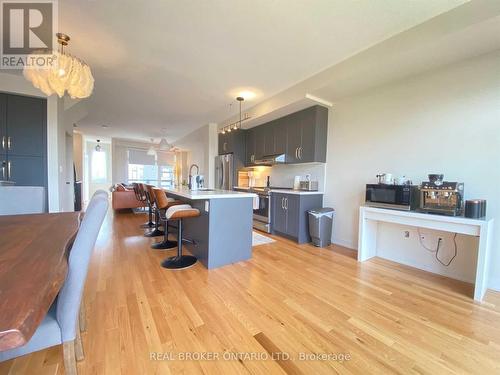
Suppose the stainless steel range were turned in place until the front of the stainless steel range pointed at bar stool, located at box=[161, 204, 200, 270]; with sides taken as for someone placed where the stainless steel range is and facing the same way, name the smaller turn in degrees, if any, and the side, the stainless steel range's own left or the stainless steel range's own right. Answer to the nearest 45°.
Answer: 0° — it already faces it

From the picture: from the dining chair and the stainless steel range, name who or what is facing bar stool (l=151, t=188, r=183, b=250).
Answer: the stainless steel range

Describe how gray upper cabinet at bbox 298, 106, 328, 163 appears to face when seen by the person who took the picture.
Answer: facing the viewer and to the left of the viewer

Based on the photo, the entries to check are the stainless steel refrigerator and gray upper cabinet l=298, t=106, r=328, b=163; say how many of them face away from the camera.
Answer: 0

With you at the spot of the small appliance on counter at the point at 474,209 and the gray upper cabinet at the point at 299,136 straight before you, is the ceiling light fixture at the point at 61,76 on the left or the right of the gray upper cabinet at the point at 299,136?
left

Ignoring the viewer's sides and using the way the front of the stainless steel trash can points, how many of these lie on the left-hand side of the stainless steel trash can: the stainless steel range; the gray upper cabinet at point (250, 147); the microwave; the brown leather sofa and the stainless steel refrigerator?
1

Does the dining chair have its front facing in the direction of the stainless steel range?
no

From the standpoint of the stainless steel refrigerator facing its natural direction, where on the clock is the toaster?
The toaster is roughly at 9 o'clock from the stainless steel refrigerator.

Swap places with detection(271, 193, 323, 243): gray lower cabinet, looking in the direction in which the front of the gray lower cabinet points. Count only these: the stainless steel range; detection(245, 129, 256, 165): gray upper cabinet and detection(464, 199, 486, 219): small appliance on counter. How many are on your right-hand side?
2

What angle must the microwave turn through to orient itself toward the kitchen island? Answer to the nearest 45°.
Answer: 0° — it already faces it

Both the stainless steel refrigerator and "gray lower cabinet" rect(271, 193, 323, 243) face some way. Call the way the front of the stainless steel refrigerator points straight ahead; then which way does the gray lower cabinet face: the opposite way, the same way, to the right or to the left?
the same way

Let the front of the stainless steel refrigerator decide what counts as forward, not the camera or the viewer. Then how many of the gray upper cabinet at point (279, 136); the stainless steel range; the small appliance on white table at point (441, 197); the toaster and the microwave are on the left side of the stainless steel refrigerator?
5

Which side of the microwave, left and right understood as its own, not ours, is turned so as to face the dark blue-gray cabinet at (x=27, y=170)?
front

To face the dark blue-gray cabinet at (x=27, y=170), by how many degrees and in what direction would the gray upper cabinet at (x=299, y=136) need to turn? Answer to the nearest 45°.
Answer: approximately 45° to its right

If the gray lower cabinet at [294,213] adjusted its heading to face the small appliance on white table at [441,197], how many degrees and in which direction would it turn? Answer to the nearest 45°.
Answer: approximately 90° to its left
